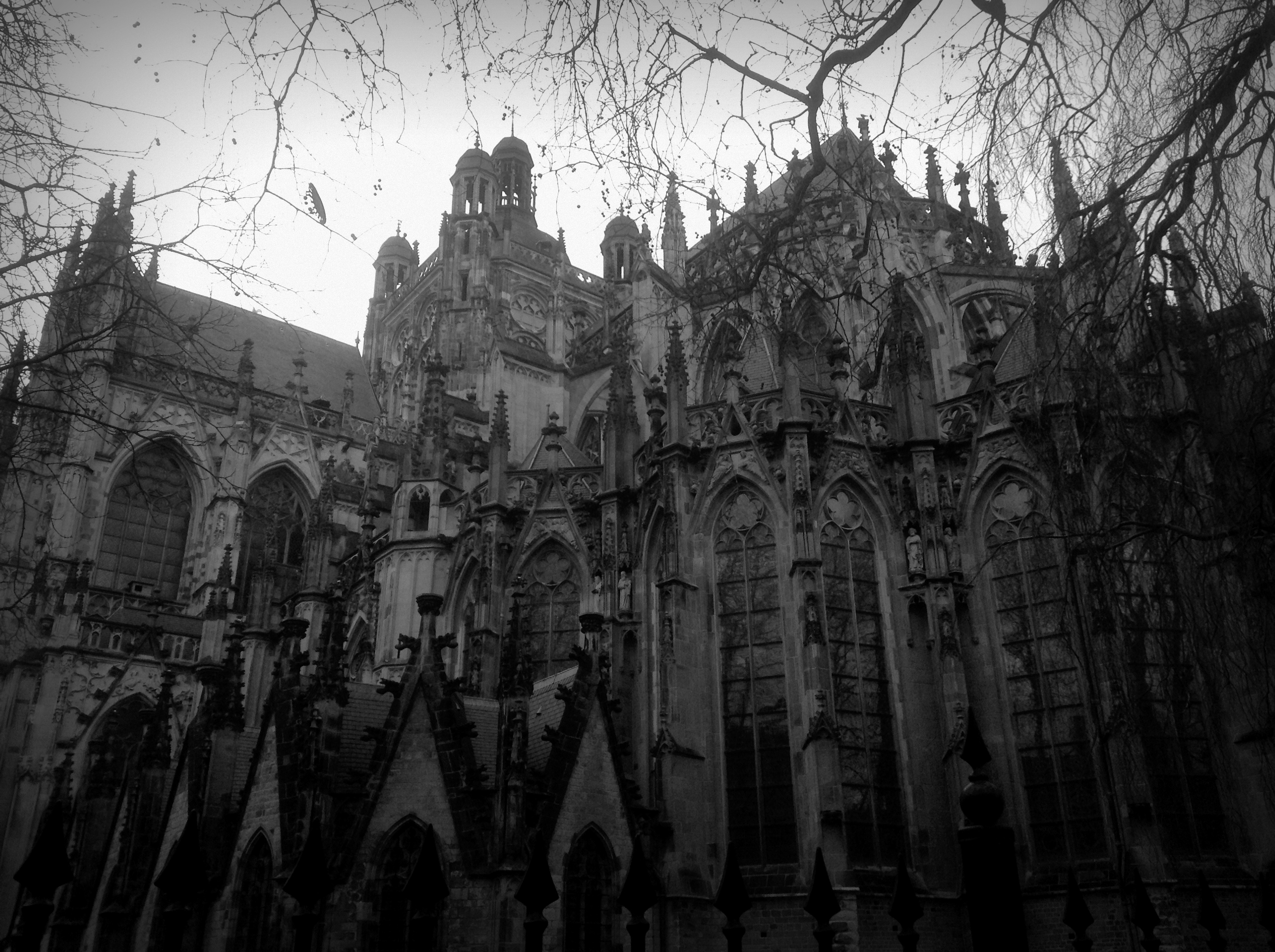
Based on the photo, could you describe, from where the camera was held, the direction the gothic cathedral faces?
facing away from the viewer and to the left of the viewer
